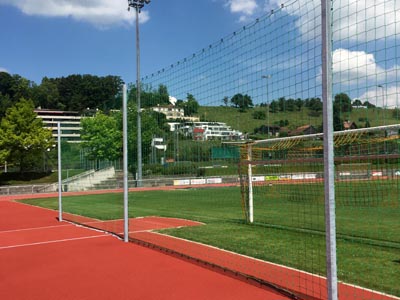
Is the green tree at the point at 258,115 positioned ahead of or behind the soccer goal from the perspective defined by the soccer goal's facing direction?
ahead

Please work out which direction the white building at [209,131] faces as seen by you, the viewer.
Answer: facing the viewer
